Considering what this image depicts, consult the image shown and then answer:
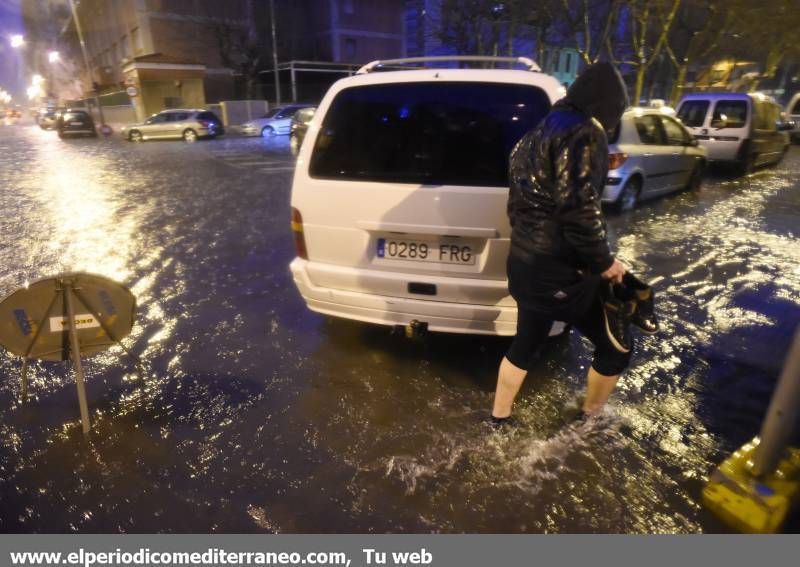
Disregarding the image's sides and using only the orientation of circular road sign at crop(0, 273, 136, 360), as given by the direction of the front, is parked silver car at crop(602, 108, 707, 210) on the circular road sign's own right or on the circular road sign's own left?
on the circular road sign's own right

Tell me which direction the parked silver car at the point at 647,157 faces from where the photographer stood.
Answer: facing away from the viewer and to the right of the viewer

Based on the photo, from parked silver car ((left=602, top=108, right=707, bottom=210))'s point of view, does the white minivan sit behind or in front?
behind

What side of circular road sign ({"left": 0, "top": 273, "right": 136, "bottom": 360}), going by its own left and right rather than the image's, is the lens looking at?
back

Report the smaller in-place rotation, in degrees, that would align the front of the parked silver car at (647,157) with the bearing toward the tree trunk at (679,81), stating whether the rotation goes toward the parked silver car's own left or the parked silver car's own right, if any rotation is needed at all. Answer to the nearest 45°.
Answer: approximately 45° to the parked silver car's own left

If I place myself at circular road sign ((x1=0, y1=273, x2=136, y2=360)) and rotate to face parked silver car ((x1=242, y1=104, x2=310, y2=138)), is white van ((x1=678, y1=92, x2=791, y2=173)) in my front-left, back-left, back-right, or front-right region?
front-right

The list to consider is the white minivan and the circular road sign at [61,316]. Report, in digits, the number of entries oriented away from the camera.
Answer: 2

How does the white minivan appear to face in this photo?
away from the camera

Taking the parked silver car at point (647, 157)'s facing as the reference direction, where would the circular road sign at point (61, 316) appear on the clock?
The circular road sign is roughly at 5 o'clock from the parked silver car.

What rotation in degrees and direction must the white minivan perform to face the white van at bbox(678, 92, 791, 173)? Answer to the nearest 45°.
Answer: approximately 45° to its right

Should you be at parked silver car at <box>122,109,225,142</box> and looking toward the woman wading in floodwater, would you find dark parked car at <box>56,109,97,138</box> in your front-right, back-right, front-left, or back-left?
back-right

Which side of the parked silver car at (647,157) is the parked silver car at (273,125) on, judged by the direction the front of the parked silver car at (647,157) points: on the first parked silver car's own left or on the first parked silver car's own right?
on the first parked silver car's own left

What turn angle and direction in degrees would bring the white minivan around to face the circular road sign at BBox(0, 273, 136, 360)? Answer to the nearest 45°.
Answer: approximately 90° to its left
